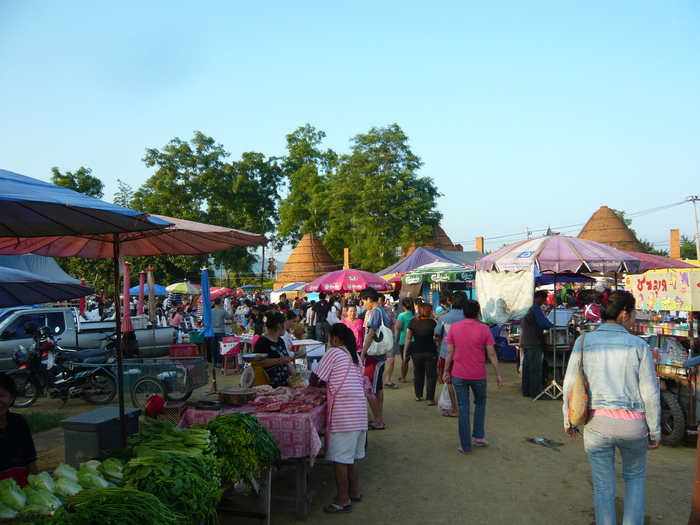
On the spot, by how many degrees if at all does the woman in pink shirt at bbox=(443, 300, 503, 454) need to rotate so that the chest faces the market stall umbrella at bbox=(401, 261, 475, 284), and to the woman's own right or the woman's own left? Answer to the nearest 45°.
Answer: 0° — they already face it

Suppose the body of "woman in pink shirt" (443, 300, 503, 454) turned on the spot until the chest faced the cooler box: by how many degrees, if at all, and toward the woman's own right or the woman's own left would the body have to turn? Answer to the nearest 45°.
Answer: approximately 135° to the woman's own left

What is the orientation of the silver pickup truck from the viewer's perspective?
to the viewer's left

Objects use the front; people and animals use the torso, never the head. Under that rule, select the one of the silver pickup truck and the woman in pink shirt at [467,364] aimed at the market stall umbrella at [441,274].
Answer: the woman in pink shirt

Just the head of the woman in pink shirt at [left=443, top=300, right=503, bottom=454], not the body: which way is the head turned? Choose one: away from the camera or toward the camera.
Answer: away from the camera

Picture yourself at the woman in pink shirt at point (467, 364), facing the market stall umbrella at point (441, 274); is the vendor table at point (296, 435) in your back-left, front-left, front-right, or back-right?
back-left

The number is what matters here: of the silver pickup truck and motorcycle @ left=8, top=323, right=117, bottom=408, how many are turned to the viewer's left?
2

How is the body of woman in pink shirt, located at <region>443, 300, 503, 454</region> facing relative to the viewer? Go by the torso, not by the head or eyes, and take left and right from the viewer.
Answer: facing away from the viewer

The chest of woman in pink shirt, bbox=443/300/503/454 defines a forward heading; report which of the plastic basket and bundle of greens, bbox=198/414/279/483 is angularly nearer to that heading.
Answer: the plastic basket

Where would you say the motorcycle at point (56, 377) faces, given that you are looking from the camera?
facing to the left of the viewer

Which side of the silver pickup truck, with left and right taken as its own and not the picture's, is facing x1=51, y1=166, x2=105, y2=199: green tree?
right

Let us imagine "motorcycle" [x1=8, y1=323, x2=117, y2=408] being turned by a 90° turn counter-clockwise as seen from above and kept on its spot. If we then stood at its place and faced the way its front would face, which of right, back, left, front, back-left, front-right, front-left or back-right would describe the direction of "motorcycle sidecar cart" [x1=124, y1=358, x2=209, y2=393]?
front-left
